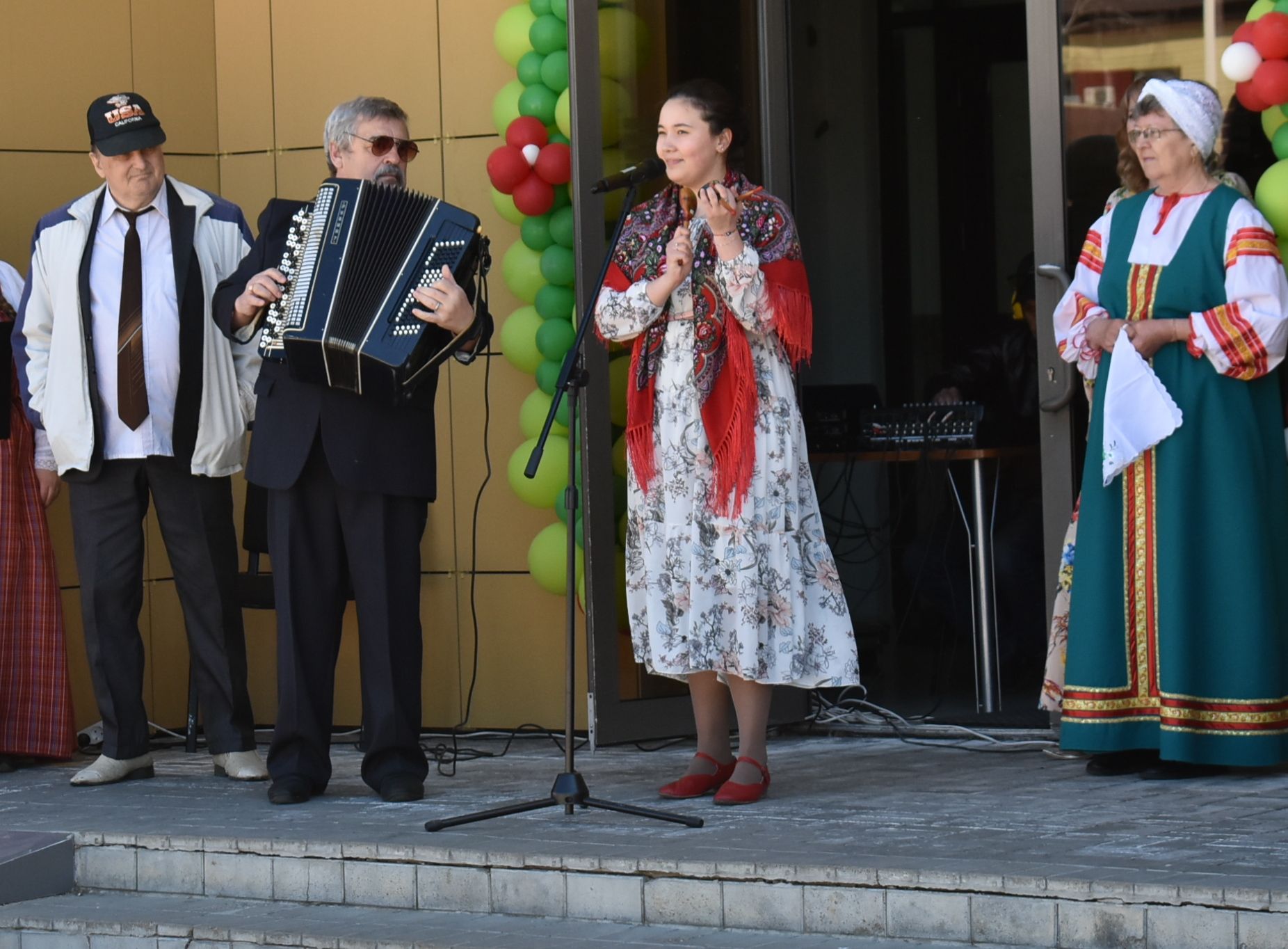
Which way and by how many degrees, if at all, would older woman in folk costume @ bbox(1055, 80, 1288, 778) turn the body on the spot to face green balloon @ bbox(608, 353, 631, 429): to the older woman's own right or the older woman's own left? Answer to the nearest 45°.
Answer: approximately 45° to the older woman's own right

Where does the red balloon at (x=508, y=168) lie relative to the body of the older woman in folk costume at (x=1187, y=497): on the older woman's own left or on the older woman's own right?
on the older woman's own right

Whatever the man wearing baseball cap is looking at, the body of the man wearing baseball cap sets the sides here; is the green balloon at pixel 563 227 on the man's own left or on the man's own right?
on the man's own left

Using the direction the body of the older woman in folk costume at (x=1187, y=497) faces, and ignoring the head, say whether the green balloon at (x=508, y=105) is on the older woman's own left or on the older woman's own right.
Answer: on the older woman's own right

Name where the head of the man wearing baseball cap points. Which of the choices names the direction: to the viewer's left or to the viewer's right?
to the viewer's right

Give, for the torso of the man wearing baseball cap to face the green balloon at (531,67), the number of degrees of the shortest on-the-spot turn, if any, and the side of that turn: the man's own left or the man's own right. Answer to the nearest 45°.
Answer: approximately 90° to the man's own left

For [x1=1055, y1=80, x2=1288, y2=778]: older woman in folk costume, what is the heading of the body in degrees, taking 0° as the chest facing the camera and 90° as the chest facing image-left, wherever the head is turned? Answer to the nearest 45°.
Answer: approximately 45°

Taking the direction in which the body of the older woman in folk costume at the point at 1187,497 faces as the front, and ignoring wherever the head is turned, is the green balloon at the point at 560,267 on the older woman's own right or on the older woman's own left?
on the older woman's own right

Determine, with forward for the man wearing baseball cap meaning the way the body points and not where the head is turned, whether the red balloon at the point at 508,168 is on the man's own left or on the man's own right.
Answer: on the man's own left
